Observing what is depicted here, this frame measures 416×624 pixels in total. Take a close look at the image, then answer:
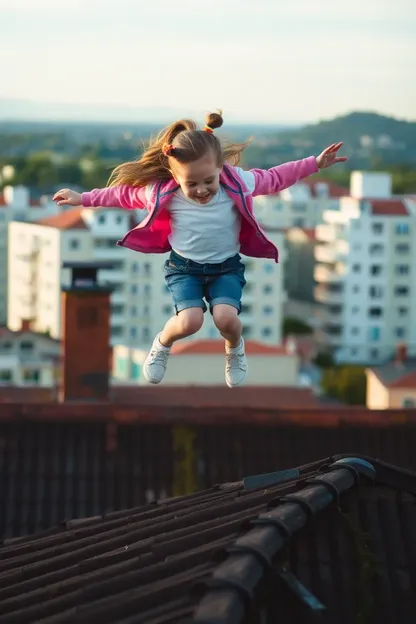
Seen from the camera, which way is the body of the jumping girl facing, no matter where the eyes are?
toward the camera

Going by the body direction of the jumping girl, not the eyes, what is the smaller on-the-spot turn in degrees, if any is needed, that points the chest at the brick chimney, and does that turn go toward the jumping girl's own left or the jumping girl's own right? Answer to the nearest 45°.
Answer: approximately 180°
